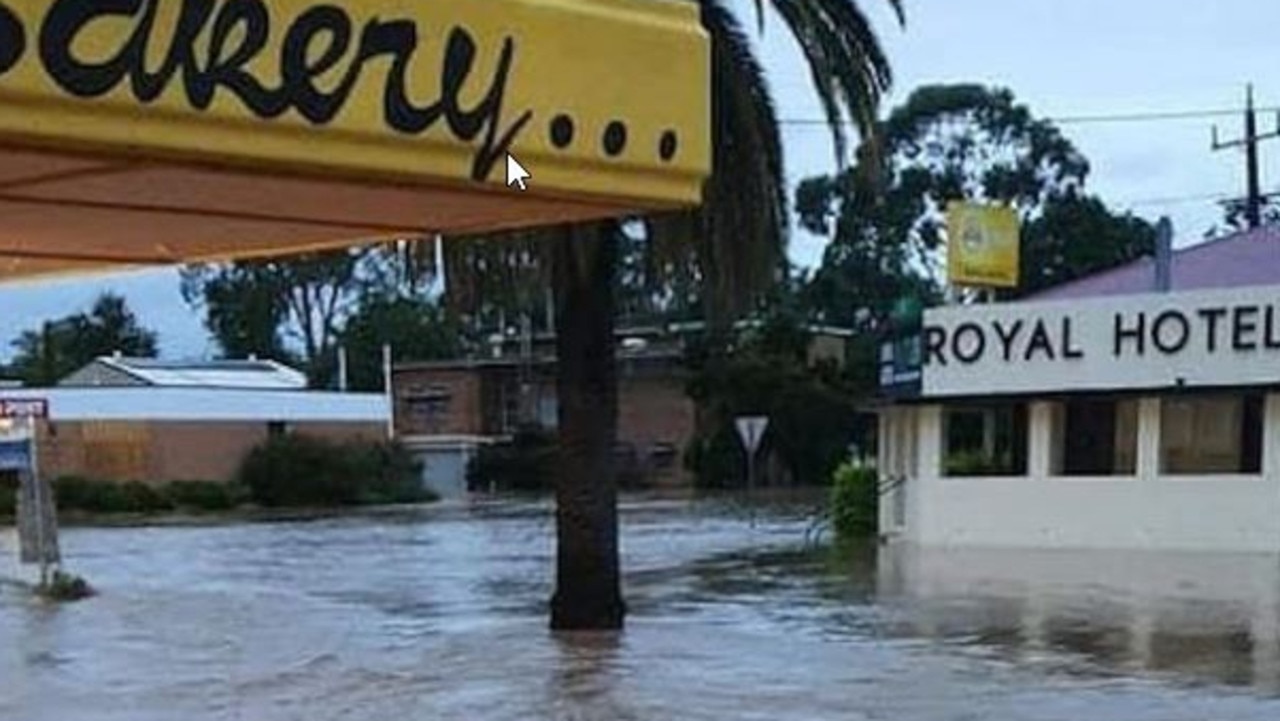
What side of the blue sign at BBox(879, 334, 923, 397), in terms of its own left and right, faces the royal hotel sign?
left

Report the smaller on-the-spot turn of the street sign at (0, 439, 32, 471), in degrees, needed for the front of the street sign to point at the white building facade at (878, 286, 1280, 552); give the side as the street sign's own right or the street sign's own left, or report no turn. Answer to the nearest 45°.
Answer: approximately 90° to the street sign's own left

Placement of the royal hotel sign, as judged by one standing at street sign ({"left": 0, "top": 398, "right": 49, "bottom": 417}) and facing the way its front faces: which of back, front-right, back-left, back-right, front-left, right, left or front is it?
left

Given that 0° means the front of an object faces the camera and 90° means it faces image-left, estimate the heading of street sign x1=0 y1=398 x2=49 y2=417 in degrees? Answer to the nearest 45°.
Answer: approximately 0°

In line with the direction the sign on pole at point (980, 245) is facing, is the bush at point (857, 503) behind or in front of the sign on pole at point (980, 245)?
in front

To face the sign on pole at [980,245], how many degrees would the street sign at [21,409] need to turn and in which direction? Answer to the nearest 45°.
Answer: approximately 135° to its left

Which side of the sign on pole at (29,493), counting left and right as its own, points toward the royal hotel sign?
left

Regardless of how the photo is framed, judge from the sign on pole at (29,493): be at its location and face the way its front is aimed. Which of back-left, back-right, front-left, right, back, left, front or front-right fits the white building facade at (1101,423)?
left

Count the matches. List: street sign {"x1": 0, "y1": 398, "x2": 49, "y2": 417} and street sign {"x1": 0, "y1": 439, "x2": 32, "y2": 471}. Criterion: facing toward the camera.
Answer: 2

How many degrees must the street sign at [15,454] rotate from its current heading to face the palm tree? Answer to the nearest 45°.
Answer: approximately 45° to its left

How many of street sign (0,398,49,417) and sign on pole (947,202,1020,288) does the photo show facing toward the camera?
2
